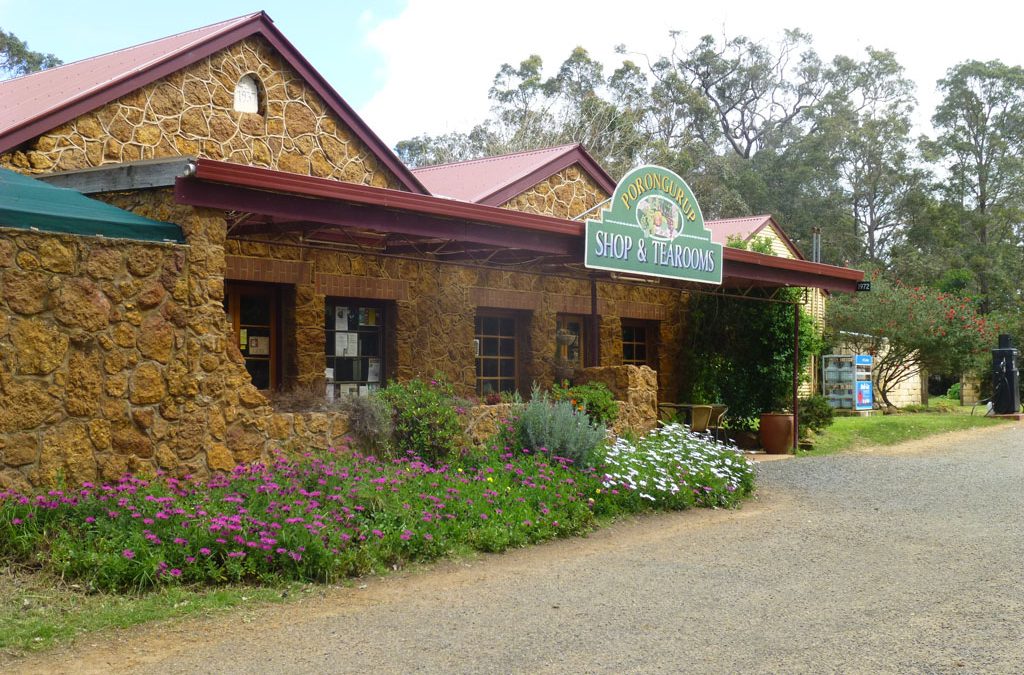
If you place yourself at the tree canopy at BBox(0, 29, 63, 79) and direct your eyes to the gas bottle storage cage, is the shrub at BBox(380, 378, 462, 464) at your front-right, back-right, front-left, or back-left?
front-right

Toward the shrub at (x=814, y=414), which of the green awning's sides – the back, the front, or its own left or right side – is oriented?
left

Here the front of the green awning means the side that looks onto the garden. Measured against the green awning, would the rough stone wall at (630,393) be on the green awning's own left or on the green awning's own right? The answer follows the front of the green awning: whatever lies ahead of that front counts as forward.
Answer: on the green awning's own left

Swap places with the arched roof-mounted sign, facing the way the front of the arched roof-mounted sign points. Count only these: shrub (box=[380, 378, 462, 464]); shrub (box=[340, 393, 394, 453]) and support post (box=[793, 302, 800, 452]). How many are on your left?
1

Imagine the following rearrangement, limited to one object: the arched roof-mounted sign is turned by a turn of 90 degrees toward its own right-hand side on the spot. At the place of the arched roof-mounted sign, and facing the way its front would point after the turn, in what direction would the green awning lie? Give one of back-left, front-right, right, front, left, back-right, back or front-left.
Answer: front

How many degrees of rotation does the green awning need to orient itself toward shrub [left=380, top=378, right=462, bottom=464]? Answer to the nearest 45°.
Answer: approximately 45° to its left

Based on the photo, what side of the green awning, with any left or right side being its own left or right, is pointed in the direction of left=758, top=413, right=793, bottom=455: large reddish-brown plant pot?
left

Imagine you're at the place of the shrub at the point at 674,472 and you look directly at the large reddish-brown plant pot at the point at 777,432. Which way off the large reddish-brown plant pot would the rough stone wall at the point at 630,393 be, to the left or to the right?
left

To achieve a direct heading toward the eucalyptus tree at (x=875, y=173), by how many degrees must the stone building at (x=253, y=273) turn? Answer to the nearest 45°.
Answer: approximately 90° to its left

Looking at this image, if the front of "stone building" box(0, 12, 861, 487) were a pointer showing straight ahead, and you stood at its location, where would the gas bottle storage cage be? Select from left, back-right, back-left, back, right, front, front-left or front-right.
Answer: left

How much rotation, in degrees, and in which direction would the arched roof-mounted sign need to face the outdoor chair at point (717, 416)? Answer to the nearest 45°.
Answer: approximately 135° to its left

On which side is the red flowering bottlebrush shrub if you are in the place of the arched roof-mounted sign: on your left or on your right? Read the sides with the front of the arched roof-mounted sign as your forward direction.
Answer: on your left

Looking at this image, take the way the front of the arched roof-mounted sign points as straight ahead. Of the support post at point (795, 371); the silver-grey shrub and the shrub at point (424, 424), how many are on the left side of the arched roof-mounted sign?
1

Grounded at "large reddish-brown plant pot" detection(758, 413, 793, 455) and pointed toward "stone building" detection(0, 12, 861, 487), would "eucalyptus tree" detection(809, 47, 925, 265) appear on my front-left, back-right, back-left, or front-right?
back-right

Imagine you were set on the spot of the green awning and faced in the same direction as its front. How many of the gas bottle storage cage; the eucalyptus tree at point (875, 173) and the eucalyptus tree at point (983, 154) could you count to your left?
3

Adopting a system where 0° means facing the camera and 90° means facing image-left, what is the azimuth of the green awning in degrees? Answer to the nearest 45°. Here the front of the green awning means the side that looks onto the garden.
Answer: approximately 315°

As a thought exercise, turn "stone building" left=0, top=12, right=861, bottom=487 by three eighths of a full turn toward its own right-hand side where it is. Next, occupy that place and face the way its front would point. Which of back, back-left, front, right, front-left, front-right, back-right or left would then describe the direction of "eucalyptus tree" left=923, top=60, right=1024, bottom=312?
back-right

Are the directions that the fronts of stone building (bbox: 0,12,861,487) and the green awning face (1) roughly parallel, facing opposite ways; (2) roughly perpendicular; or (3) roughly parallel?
roughly parallel
